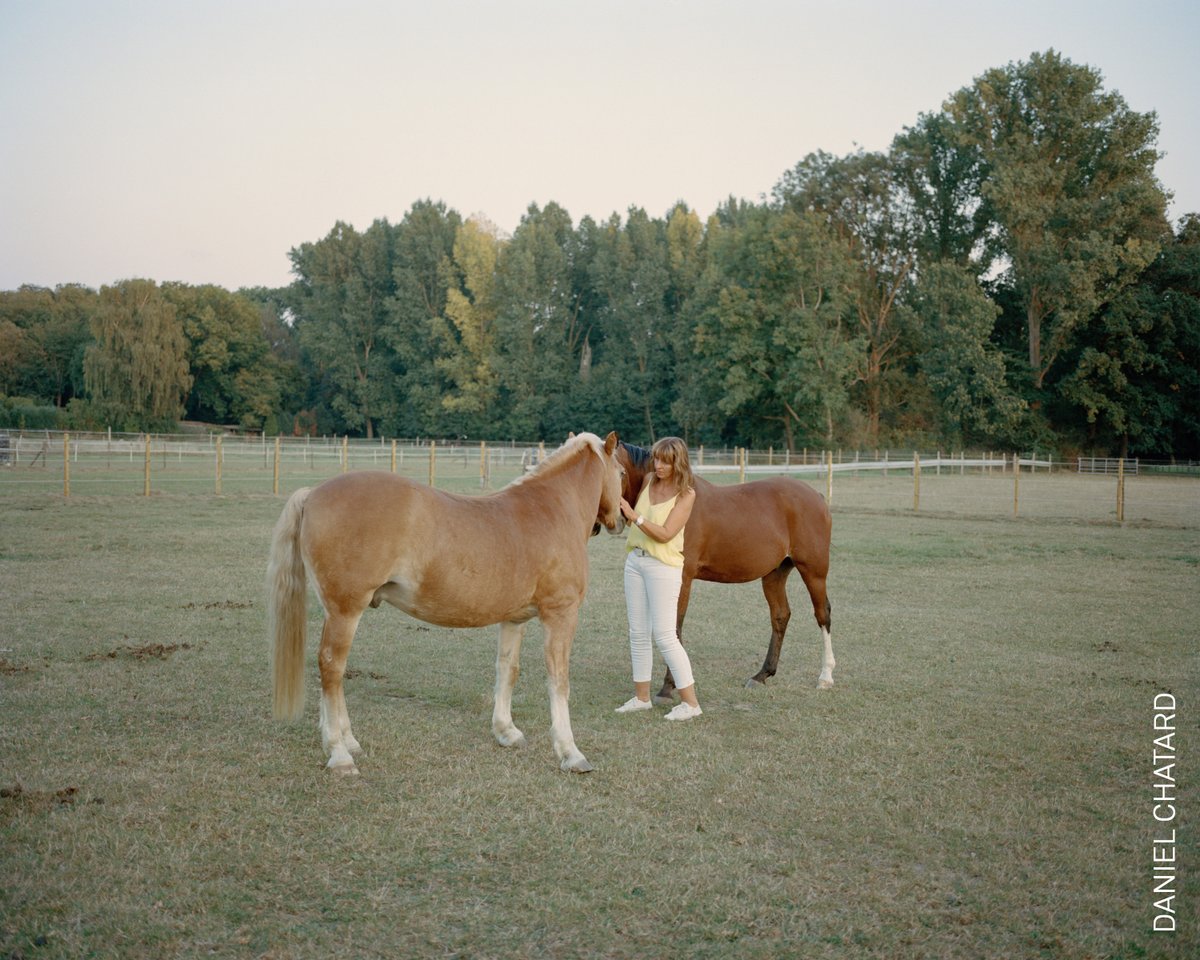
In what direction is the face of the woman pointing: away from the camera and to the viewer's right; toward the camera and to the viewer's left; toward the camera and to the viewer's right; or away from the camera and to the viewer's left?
toward the camera and to the viewer's left

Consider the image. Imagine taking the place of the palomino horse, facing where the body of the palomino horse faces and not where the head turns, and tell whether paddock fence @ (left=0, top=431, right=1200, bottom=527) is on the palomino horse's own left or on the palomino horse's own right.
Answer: on the palomino horse's own left

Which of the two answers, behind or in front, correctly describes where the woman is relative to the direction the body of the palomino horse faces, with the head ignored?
in front

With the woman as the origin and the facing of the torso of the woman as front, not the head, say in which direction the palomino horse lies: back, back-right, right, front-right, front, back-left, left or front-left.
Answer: front

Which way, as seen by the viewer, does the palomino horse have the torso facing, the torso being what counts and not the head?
to the viewer's right

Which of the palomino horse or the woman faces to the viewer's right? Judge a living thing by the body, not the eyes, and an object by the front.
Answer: the palomino horse

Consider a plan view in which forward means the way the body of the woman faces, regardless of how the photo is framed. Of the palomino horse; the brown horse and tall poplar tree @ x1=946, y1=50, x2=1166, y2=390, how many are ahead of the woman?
1

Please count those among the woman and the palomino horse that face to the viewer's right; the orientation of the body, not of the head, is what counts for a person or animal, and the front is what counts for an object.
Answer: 1

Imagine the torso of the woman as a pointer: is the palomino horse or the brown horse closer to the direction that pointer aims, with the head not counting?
the palomino horse

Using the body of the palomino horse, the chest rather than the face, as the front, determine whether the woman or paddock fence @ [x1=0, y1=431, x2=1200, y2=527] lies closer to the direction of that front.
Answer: the woman
